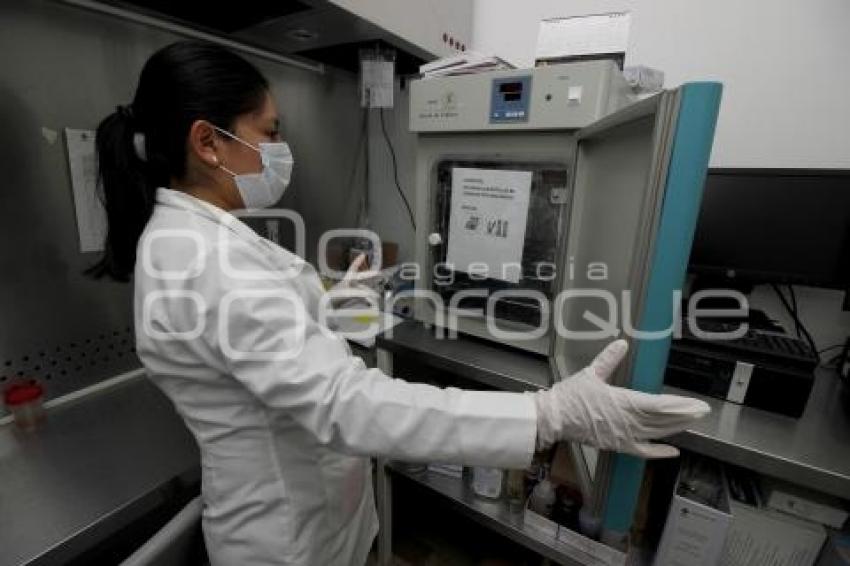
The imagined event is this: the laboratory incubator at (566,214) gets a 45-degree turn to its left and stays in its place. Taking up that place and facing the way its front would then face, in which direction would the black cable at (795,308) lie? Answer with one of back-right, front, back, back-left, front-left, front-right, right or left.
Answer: front-left

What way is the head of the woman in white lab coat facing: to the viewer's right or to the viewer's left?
to the viewer's right

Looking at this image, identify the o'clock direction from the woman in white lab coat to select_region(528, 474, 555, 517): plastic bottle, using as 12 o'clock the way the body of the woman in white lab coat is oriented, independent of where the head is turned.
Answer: The plastic bottle is roughly at 11 o'clock from the woman in white lab coat.

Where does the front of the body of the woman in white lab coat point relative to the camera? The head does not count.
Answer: to the viewer's right

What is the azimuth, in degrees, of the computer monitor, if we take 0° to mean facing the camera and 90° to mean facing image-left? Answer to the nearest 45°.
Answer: approximately 45°
